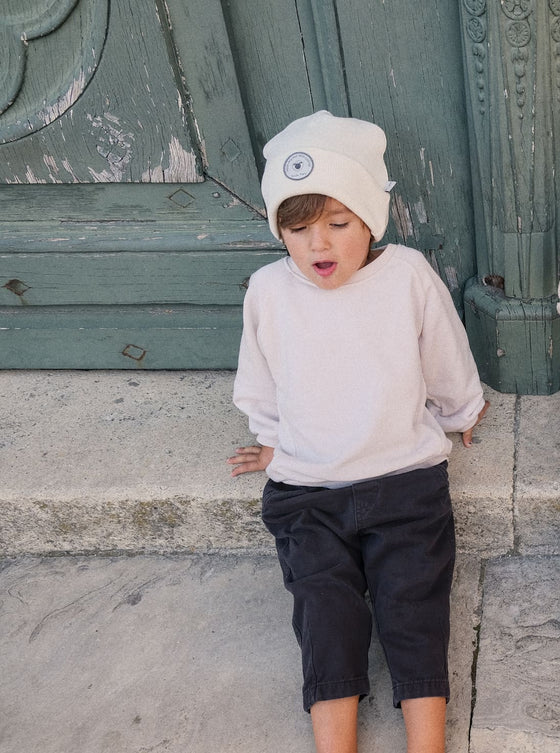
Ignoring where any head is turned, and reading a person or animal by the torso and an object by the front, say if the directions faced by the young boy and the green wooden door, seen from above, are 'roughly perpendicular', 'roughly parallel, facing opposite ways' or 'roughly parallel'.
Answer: roughly parallel

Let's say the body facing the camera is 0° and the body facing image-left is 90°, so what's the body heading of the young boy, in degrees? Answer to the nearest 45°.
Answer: approximately 0°

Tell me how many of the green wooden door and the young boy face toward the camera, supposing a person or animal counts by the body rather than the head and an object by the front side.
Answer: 2

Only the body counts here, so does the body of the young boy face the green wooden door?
no

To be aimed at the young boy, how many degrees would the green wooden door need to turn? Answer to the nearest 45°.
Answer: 0° — it already faces them

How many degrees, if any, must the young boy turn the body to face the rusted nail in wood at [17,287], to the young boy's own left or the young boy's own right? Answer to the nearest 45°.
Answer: approximately 135° to the young boy's own right

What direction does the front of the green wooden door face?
toward the camera
